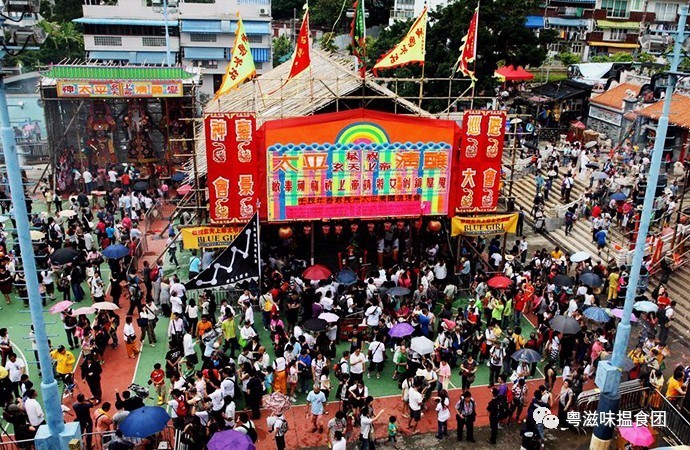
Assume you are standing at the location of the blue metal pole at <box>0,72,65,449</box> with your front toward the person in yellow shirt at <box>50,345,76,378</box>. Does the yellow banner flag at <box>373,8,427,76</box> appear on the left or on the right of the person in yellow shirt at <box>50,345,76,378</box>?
right

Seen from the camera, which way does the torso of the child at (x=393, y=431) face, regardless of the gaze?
away from the camera

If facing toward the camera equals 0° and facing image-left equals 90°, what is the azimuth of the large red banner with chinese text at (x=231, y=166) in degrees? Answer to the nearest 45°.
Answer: approximately 0°

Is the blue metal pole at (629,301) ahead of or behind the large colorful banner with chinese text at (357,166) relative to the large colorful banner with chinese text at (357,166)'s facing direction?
ahead

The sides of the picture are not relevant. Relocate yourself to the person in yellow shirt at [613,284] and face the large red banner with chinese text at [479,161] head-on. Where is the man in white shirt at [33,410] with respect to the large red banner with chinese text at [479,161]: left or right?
left

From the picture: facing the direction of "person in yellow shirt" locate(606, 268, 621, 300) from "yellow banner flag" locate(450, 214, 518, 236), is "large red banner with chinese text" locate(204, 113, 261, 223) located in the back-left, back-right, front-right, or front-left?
back-right

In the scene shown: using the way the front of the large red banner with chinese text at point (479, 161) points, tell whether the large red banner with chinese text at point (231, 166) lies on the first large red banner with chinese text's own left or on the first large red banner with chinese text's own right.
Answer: on the first large red banner with chinese text's own right

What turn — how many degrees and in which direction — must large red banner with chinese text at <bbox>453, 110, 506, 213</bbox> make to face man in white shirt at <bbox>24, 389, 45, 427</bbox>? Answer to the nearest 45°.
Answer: approximately 45° to its right

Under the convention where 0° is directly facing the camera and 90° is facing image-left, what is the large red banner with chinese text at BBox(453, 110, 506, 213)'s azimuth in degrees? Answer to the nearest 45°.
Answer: approximately 0°

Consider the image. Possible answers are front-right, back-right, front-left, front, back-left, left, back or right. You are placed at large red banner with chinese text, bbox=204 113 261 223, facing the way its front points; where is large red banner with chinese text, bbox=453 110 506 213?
left

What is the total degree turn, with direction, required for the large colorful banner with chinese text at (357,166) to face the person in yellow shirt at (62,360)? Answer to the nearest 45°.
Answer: approximately 45° to its right
